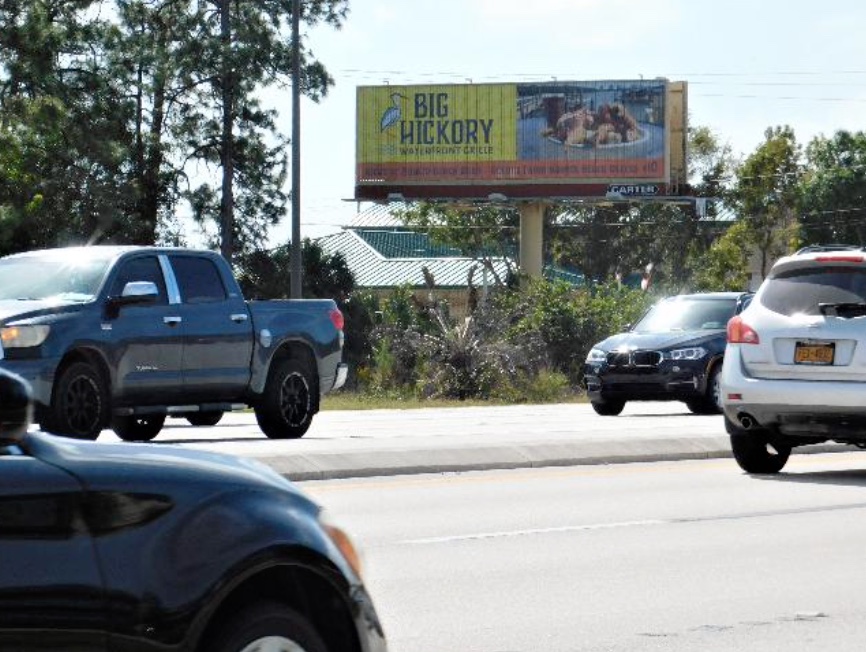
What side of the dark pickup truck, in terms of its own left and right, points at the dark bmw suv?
back

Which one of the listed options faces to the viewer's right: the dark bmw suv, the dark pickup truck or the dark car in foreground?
the dark car in foreground

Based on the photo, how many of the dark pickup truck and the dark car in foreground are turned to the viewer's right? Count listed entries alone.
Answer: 1

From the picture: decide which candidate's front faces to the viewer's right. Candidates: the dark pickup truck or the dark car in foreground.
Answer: the dark car in foreground

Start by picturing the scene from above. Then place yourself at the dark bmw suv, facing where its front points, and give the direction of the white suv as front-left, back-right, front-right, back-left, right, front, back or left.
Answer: front-left

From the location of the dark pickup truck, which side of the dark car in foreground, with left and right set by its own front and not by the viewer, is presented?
left

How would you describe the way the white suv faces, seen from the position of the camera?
facing away from the viewer and to the right of the viewer

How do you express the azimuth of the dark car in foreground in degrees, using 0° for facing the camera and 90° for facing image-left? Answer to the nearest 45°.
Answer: approximately 270°

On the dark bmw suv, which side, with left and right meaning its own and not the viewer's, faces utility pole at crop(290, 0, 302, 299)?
right

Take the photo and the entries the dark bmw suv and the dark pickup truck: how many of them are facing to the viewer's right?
0

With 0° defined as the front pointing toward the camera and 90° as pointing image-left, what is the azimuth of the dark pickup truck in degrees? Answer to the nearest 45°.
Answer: approximately 45°
